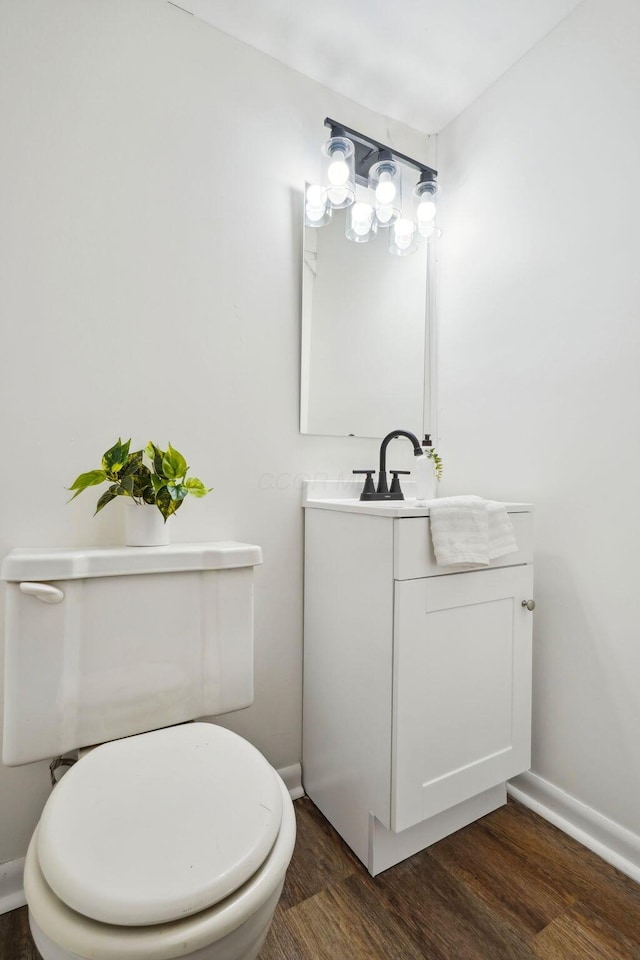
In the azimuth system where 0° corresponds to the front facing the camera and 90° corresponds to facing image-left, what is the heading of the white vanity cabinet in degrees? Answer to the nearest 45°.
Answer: approximately 315°

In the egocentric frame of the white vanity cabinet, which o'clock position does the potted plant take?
The potted plant is roughly at 4 o'clock from the white vanity cabinet.

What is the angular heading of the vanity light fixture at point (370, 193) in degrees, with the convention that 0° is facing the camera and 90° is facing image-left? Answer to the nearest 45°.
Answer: approximately 315°

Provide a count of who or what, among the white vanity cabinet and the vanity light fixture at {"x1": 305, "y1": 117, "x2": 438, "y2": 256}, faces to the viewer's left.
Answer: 0
